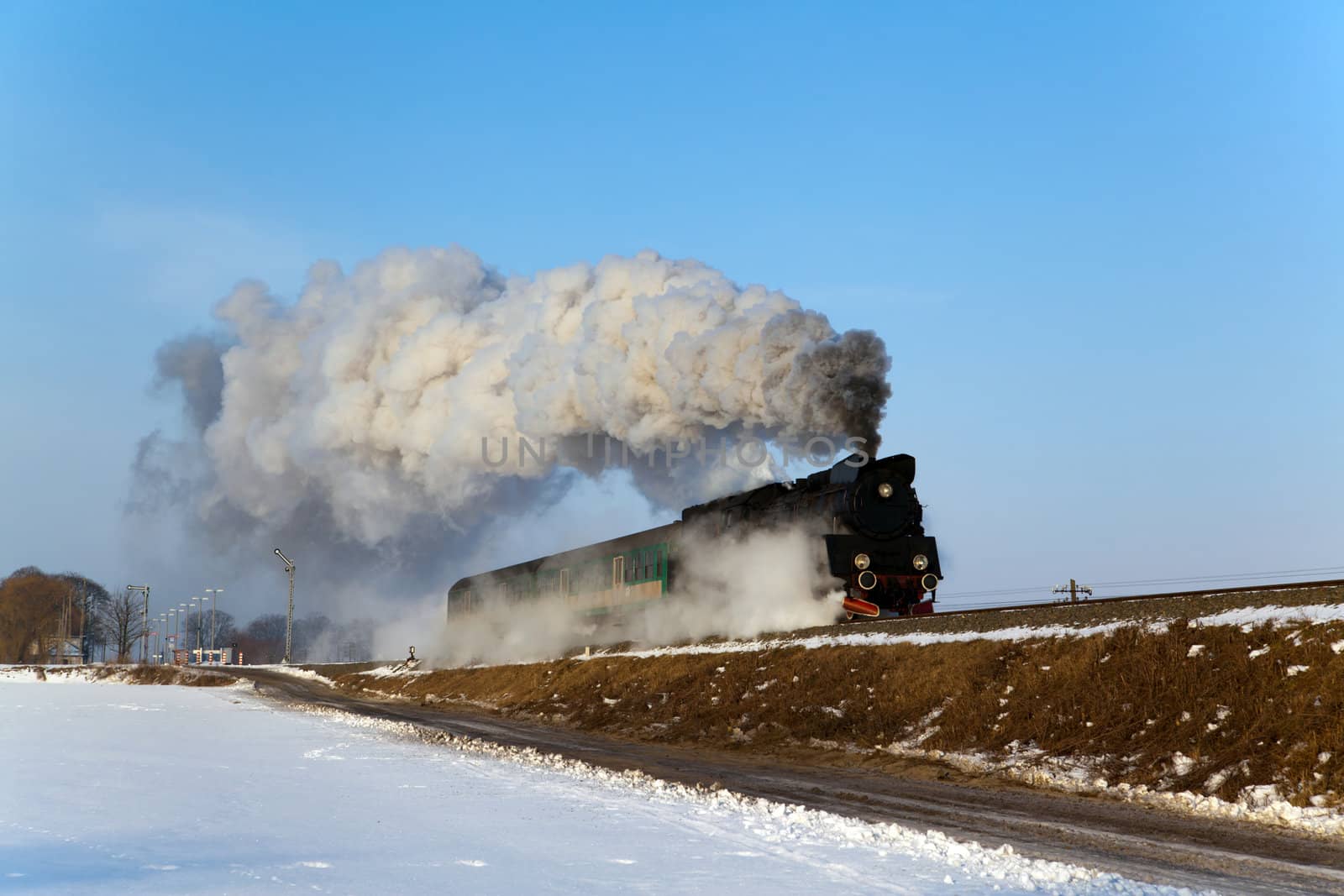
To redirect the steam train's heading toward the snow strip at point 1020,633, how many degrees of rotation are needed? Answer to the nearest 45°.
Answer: approximately 45° to its right

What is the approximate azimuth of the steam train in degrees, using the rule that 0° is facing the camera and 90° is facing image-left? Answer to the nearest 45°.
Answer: approximately 315°
